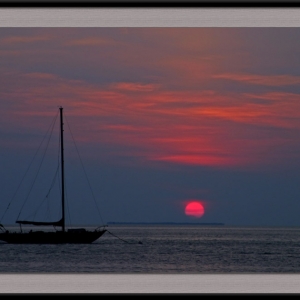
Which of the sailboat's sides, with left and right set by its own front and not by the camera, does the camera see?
right
